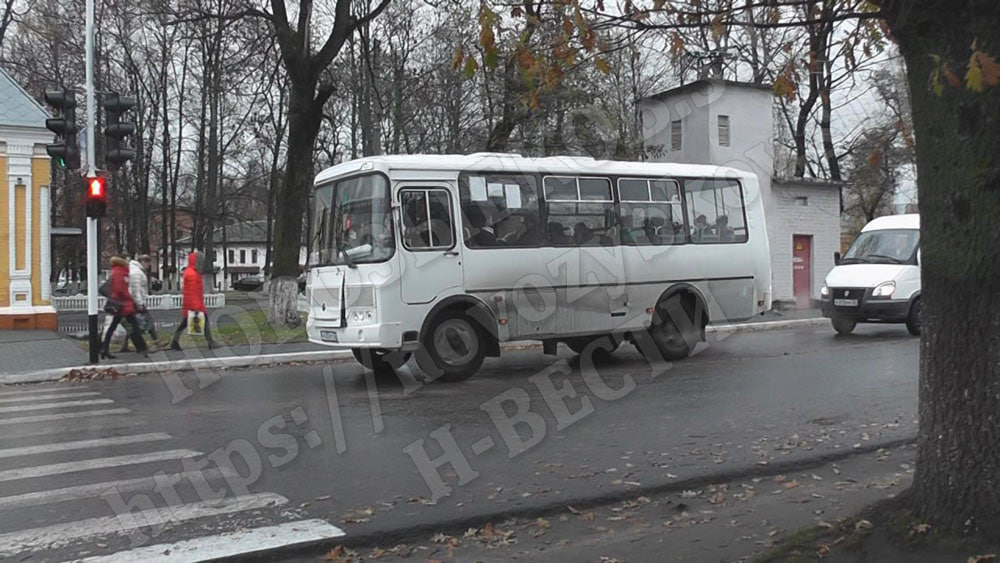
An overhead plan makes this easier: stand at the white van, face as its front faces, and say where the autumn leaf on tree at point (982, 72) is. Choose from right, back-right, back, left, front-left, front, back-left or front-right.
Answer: front-left

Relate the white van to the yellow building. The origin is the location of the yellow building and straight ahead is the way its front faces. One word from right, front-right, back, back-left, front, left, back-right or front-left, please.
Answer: front-left

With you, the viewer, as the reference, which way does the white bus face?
facing the viewer and to the left of the viewer

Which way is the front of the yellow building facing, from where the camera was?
facing the viewer

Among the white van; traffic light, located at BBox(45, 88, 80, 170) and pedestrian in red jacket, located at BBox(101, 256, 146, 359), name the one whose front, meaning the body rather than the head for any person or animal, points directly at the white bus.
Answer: the white van

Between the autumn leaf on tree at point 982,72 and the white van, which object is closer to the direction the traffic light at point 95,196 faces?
the autumn leaf on tree

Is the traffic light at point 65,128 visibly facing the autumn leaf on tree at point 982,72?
no

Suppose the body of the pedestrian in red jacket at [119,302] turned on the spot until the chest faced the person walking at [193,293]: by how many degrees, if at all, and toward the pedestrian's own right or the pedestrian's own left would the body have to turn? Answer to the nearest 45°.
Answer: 0° — they already face them
